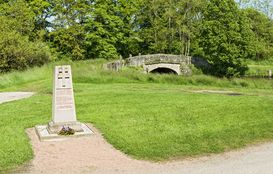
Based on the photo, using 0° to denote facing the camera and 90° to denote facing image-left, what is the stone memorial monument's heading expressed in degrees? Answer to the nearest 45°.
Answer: approximately 0°

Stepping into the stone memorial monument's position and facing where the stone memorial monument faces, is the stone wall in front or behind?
behind

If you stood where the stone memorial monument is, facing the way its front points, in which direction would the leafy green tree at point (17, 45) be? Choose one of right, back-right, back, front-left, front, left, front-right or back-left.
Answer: back
